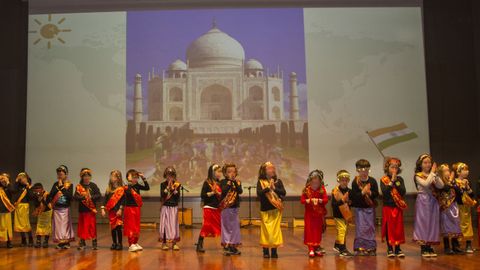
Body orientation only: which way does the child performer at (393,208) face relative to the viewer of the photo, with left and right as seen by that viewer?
facing the viewer

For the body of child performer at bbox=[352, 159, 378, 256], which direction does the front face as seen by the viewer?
toward the camera

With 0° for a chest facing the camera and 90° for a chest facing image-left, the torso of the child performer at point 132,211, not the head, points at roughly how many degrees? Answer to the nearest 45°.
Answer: approximately 315°

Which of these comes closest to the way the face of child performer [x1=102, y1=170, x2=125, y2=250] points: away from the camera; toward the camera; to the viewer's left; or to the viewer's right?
toward the camera

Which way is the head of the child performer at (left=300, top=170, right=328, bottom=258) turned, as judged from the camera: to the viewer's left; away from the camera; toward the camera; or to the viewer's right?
toward the camera

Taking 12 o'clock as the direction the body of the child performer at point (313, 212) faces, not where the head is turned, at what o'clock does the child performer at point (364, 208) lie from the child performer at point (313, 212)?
the child performer at point (364, 208) is roughly at 9 o'clock from the child performer at point (313, 212).

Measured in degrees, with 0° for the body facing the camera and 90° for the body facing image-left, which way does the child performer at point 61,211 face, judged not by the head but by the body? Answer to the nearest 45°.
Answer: approximately 0°

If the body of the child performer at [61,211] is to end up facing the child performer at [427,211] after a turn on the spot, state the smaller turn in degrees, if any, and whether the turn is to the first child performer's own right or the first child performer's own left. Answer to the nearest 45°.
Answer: approximately 45° to the first child performer's own left

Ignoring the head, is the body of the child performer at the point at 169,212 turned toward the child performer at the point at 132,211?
no

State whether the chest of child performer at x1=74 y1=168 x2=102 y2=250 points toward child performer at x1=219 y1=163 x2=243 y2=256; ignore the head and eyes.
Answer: no

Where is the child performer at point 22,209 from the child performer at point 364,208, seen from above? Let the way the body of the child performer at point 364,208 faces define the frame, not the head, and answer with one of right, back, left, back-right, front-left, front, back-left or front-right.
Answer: right

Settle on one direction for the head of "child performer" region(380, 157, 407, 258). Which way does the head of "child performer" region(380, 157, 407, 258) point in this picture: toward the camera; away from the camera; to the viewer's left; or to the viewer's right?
toward the camera

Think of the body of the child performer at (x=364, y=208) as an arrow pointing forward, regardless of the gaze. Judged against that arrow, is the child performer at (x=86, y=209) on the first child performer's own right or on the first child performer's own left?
on the first child performer's own right

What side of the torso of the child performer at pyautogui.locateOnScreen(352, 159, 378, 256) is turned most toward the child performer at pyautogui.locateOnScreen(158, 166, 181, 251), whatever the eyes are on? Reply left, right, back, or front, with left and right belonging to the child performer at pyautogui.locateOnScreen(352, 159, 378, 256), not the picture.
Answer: right

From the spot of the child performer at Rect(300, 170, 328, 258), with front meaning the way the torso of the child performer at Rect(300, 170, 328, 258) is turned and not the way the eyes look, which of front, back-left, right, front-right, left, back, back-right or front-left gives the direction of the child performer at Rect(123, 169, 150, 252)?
right

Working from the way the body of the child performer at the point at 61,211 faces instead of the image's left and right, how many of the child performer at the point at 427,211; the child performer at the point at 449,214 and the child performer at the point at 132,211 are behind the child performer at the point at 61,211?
0
